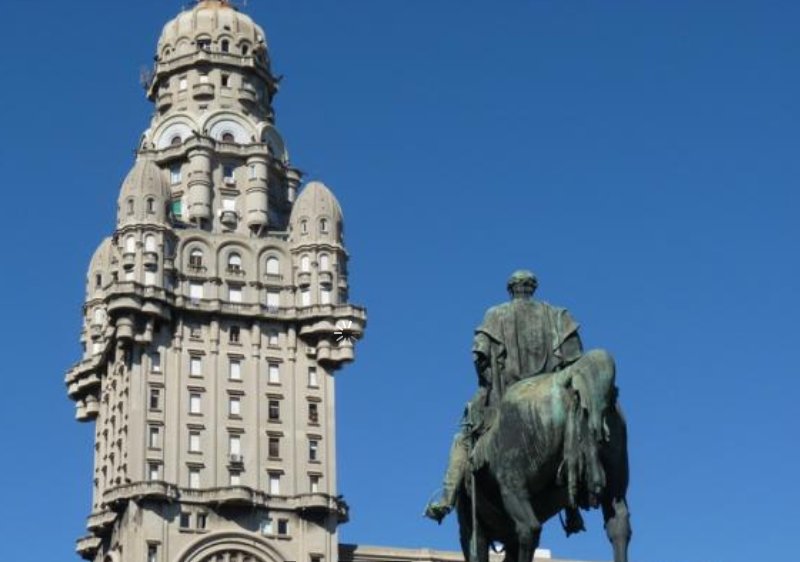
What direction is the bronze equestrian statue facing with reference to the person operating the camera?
facing away from the viewer and to the left of the viewer
